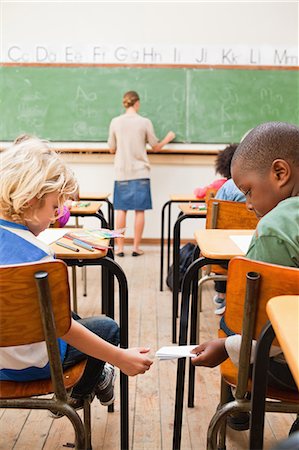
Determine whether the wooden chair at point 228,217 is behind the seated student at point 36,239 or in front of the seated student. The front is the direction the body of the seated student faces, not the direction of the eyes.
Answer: in front

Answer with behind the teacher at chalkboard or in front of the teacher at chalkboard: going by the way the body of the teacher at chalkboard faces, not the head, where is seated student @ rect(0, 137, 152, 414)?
behind

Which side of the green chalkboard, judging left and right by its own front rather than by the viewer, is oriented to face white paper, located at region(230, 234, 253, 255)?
front

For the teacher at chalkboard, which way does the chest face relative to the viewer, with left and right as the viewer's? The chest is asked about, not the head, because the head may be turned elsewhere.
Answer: facing away from the viewer

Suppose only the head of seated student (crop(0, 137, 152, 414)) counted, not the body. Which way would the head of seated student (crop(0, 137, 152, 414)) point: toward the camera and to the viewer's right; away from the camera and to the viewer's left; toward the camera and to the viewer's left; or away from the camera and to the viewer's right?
away from the camera and to the viewer's right

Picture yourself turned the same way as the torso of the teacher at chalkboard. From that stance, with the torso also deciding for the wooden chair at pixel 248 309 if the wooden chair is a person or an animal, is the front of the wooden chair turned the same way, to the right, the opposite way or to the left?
the same way

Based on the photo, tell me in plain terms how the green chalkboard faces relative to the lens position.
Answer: facing the viewer

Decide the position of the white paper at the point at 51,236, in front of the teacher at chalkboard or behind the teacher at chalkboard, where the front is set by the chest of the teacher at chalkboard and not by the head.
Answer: behind

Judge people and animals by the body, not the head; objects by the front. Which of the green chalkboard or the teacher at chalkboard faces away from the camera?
the teacher at chalkboard

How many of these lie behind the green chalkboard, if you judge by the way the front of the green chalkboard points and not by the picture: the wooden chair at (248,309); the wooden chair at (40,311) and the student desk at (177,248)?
0

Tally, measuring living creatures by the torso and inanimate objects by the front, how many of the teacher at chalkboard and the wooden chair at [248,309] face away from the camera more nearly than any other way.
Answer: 2

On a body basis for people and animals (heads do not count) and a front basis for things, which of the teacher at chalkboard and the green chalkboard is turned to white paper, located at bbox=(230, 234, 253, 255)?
the green chalkboard

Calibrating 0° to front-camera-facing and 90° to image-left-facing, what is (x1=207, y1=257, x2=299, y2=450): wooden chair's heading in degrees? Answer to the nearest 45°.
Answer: approximately 180°

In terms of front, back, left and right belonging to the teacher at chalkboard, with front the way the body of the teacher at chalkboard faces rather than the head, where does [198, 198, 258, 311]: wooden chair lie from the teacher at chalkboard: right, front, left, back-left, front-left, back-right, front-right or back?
back

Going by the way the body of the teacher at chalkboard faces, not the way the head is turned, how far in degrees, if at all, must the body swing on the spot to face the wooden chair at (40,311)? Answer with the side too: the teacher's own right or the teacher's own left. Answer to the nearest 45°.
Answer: approximately 180°

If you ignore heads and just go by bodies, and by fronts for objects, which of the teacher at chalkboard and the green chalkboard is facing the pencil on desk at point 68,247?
the green chalkboard

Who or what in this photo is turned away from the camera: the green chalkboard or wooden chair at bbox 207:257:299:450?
the wooden chair
